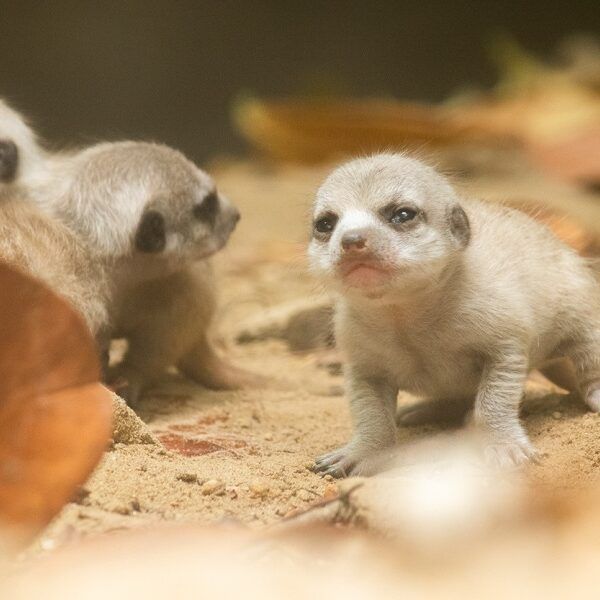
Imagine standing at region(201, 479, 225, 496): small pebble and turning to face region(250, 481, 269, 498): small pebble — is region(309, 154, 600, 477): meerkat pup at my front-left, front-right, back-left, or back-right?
front-left

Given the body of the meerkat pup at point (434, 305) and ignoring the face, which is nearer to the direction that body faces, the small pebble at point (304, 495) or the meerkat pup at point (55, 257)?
the small pebble

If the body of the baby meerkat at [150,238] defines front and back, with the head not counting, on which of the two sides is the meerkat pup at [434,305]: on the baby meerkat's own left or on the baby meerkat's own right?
on the baby meerkat's own right

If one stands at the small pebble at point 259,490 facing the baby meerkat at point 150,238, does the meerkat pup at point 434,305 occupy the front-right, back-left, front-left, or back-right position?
front-right

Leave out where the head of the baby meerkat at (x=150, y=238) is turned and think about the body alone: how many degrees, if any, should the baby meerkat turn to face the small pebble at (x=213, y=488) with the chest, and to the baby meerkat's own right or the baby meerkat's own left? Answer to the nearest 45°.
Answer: approximately 90° to the baby meerkat's own right

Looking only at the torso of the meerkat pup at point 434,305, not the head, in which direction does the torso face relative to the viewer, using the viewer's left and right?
facing the viewer and to the left of the viewer

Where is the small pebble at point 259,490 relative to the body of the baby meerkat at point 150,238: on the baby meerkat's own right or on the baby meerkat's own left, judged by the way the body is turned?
on the baby meerkat's own right

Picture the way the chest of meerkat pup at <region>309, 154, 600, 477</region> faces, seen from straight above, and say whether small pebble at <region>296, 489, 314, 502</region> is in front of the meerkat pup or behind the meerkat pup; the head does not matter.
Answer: in front

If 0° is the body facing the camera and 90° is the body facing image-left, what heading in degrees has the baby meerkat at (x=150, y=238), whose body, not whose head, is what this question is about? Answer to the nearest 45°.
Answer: approximately 270°

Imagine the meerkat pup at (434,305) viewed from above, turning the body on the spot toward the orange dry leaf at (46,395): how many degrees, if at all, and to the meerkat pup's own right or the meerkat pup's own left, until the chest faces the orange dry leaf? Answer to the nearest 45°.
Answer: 0° — it already faces it

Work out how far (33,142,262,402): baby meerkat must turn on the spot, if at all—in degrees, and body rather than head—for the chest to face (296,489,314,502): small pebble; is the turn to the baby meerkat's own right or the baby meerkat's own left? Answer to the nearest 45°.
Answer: approximately 90° to the baby meerkat's own right

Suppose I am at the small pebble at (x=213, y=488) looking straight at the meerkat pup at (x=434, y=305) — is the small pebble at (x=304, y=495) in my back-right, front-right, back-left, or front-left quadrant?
front-right

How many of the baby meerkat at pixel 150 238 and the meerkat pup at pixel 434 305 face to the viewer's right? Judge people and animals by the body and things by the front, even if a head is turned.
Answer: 1
